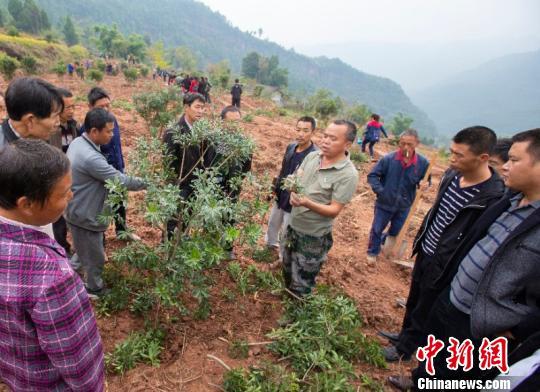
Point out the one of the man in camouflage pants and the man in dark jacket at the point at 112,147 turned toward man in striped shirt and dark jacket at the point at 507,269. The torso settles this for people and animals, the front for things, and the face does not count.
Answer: the man in dark jacket

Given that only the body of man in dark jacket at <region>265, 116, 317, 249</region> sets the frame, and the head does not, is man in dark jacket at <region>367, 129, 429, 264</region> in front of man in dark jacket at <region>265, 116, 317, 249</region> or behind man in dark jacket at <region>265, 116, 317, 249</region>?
behind

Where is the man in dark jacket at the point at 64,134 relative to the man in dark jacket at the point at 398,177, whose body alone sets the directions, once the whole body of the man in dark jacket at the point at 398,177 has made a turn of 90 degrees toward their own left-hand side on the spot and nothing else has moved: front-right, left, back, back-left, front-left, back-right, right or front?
back-right

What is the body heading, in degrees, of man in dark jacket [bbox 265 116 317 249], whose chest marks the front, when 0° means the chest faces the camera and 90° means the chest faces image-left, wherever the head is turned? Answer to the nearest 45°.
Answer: approximately 45°

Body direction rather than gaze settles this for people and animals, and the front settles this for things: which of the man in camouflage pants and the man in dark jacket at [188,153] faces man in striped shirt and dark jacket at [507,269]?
the man in dark jacket

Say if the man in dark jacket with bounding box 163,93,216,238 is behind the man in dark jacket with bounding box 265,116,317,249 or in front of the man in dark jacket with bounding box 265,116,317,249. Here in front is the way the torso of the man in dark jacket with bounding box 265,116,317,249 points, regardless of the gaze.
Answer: in front

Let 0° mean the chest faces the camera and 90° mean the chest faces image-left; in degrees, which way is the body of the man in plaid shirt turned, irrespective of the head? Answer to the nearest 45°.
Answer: approximately 225°

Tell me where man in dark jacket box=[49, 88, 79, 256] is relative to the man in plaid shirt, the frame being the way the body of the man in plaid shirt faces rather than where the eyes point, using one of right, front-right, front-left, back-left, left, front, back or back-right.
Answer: front-left

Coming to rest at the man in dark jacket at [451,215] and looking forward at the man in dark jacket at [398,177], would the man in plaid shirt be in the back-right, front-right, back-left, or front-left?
back-left

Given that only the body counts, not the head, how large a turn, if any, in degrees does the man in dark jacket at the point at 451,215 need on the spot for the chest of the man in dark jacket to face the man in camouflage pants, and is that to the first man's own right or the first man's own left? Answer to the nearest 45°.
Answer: approximately 45° to the first man's own right

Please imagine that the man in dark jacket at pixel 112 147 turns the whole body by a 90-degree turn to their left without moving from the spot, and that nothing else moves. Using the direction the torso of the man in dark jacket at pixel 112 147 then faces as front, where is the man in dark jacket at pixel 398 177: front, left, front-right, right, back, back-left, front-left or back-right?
front-right

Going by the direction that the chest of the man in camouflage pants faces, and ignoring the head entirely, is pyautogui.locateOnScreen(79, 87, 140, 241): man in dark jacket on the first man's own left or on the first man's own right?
on the first man's own right

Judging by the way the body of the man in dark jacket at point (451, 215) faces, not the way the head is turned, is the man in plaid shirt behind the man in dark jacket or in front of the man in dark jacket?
in front

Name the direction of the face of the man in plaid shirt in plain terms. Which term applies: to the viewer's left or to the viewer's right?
to the viewer's right

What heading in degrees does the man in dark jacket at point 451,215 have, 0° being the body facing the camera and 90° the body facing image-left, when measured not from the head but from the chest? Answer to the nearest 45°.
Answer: approximately 45°

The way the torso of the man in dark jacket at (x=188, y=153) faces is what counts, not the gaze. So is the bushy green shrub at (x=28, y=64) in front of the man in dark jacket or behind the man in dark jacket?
behind
